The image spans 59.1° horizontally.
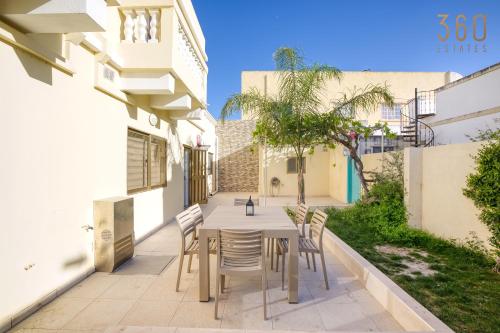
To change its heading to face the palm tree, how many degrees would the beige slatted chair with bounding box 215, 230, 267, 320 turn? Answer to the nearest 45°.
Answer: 0° — it already faces it

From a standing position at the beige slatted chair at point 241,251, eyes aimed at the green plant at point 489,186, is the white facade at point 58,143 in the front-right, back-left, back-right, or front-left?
back-left

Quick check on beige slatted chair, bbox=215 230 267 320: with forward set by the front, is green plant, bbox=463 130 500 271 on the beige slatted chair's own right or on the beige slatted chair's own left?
on the beige slatted chair's own right

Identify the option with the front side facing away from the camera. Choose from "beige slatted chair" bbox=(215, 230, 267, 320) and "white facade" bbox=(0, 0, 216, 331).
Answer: the beige slatted chair

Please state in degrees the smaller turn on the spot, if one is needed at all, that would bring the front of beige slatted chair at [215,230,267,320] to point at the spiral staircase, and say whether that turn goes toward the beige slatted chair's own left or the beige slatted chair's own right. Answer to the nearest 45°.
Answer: approximately 45° to the beige slatted chair's own right

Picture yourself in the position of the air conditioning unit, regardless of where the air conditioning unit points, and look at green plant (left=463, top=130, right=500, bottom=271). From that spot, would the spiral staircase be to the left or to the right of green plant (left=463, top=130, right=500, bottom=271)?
left

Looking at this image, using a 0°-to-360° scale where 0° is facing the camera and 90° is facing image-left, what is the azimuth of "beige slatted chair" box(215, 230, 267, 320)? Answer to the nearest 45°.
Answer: approximately 180°

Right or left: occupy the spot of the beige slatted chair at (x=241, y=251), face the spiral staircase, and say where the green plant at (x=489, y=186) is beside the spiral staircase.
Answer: right

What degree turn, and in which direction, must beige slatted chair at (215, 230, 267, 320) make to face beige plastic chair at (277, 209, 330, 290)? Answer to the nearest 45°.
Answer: approximately 45° to its right

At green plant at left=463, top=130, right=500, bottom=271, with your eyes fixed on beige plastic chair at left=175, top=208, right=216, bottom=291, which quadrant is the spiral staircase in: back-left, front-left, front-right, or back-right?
back-right

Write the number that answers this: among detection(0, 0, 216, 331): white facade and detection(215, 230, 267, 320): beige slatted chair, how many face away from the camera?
1
